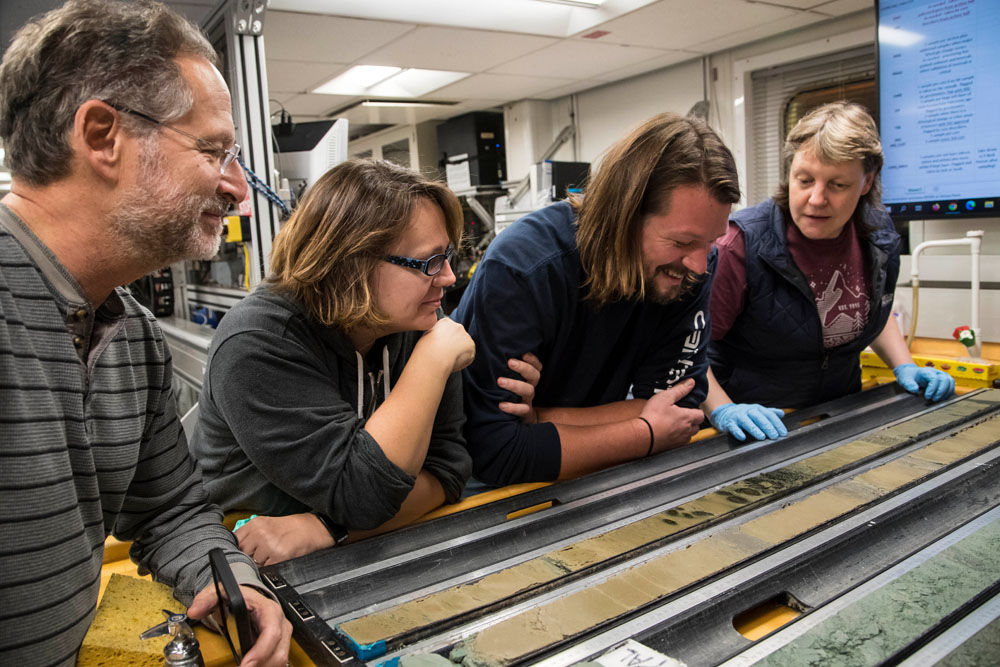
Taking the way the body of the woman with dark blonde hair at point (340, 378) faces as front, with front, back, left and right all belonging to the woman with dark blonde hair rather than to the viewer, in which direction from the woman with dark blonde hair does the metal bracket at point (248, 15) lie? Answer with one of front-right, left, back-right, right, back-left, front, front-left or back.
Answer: back-left

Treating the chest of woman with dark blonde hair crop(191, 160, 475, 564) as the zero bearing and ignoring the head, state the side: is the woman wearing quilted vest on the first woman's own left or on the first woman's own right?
on the first woman's own left

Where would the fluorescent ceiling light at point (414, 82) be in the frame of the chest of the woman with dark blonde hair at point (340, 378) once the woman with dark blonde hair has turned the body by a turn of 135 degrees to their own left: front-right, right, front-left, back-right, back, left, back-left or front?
front

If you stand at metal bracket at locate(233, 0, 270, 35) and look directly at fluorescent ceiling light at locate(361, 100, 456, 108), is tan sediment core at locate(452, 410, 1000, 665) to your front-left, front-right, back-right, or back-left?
back-right

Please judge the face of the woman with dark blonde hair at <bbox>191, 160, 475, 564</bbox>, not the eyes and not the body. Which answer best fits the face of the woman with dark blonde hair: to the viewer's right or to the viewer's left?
to the viewer's right

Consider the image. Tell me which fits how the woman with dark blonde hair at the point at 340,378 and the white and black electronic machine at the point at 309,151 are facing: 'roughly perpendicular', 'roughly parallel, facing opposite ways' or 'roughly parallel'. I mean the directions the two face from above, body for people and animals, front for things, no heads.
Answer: roughly perpendicular

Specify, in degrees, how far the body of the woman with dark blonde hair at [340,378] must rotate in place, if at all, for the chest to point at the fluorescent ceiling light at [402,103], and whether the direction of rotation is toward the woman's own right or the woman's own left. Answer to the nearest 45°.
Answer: approximately 135° to the woman's own left

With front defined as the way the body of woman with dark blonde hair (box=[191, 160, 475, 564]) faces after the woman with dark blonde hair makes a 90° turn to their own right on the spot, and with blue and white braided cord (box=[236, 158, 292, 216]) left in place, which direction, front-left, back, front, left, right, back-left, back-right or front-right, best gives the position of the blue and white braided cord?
back-right

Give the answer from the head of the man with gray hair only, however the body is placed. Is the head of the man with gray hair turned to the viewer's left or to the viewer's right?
to the viewer's right

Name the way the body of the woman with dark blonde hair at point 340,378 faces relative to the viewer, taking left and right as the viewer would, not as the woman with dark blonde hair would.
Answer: facing the viewer and to the right of the viewer

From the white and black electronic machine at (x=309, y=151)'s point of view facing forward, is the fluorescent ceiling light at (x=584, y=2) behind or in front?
in front
